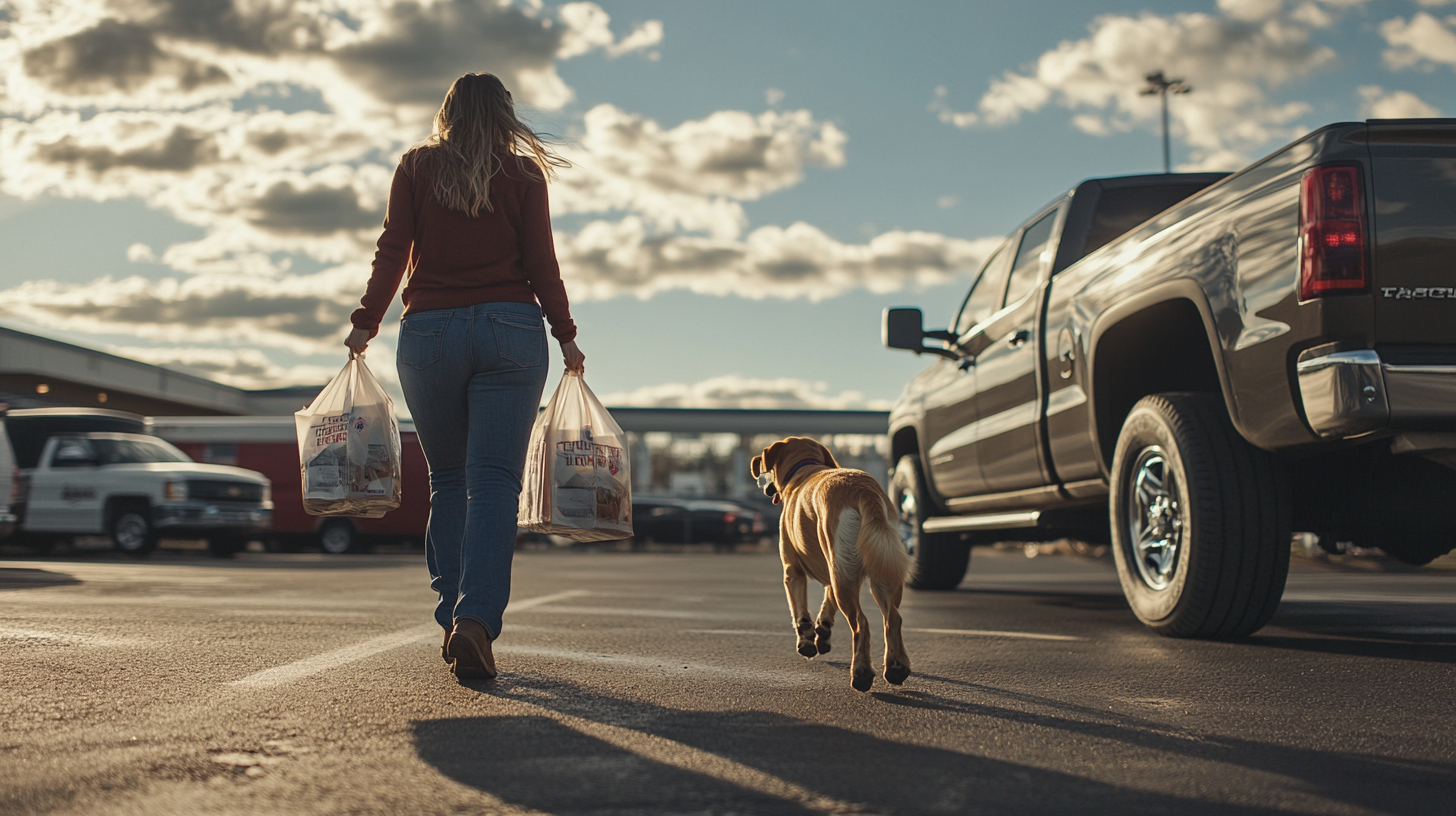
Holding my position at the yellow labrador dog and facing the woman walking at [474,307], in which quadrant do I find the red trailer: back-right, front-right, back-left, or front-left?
front-right

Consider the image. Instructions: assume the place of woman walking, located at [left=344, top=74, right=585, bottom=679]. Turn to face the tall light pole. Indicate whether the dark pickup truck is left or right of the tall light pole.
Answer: right

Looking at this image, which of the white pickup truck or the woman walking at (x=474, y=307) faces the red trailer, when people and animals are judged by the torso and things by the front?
the woman walking

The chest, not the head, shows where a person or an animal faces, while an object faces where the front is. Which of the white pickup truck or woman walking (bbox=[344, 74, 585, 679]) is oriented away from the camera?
the woman walking

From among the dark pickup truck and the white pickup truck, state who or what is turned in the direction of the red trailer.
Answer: the dark pickup truck

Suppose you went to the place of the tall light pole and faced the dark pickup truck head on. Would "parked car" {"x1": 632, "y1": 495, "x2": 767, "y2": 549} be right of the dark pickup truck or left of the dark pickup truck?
right

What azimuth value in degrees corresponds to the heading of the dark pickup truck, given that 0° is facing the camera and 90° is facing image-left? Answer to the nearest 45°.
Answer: approximately 135°

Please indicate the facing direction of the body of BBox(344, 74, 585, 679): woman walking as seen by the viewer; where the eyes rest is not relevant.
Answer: away from the camera

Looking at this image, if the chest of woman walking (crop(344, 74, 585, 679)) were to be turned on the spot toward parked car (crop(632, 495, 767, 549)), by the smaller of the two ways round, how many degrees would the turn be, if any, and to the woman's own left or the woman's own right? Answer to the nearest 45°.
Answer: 0° — they already face it

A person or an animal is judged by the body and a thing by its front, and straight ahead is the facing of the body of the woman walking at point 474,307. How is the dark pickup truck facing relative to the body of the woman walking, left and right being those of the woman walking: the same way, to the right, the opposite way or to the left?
the same way

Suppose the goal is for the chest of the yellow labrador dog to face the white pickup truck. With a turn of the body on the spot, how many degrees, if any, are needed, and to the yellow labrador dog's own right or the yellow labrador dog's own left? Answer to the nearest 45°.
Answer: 0° — it already faces it

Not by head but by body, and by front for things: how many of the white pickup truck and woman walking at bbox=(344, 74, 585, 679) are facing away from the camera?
1

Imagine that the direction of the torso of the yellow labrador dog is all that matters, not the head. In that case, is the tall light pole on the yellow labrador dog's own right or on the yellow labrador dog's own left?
on the yellow labrador dog's own right

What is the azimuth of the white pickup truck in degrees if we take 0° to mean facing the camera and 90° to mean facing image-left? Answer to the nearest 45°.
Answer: approximately 315°
